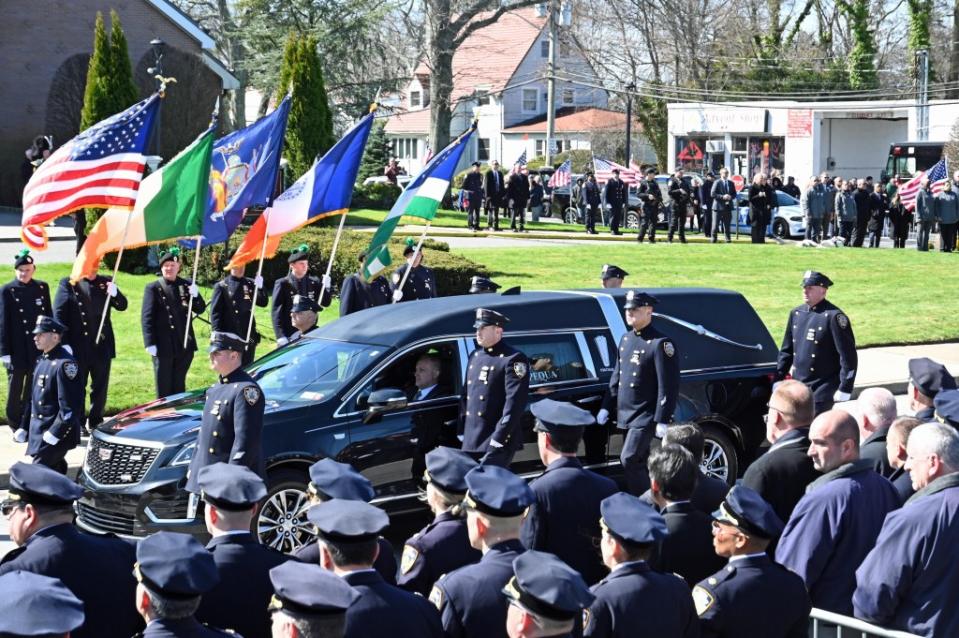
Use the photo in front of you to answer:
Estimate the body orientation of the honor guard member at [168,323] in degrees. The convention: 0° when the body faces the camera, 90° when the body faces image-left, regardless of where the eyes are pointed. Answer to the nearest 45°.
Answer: approximately 0°

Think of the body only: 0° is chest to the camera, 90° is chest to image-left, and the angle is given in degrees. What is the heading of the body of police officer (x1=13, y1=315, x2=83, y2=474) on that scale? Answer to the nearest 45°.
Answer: approximately 45°

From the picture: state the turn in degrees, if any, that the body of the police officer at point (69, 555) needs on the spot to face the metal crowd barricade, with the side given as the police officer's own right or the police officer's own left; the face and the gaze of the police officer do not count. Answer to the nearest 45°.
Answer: approximately 135° to the police officer's own right

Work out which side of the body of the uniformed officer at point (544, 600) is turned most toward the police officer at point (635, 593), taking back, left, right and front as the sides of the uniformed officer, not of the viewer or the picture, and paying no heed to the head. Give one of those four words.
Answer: right

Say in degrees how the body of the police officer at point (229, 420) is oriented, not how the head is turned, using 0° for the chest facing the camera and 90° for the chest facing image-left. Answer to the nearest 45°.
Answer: approximately 45°

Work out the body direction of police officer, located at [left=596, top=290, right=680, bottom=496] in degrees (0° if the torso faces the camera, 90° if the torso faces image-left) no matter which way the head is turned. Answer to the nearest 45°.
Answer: approximately 45°

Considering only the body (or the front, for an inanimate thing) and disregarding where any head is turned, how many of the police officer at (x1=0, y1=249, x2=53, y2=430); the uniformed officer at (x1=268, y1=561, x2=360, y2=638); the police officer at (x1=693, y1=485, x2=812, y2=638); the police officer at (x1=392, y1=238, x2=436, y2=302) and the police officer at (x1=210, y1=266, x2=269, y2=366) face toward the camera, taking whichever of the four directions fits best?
3

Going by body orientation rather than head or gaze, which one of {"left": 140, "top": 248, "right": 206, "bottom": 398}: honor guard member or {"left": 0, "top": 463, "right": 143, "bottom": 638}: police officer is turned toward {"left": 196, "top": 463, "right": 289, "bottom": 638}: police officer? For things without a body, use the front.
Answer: the honor guard member

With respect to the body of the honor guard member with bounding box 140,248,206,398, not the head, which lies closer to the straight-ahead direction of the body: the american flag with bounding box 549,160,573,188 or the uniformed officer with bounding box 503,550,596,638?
the uniformed officer

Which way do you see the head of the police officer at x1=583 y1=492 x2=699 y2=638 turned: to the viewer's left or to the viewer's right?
to the viewer's left
